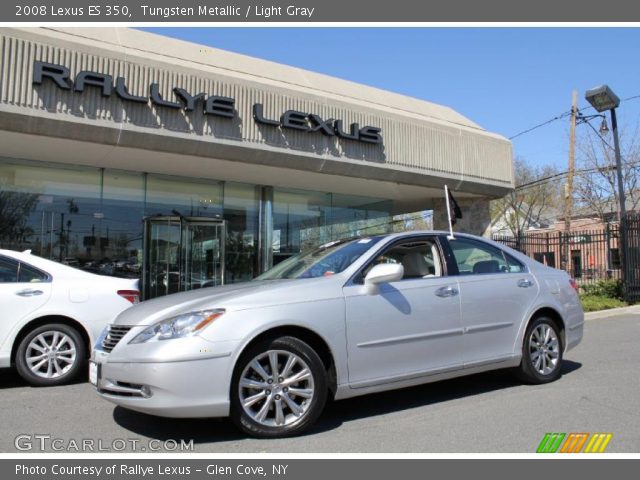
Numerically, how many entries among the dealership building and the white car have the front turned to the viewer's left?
1

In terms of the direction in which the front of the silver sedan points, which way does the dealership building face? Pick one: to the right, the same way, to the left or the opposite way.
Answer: to the left

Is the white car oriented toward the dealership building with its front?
no

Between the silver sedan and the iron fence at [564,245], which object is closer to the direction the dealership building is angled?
the silver sedan

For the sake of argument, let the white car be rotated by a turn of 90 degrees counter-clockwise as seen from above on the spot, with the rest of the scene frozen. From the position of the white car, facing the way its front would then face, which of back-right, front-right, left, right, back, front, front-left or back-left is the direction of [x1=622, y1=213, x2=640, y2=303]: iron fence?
left

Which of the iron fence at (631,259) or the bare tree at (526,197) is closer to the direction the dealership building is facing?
the iron fence

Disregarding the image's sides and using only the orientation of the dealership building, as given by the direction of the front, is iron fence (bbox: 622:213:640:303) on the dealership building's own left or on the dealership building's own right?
on the dealership building's own left

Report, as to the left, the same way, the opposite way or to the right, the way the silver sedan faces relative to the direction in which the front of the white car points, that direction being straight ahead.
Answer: the same way

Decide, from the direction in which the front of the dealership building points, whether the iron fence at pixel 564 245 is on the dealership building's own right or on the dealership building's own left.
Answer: on the dealership building's own left

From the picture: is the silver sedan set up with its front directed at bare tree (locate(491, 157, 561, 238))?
no

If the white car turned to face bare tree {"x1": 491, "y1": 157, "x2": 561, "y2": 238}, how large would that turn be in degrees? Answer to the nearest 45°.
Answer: approximately 135° to its right

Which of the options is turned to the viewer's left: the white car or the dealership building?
the white car

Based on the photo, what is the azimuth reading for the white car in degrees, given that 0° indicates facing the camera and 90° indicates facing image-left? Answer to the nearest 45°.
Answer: approximately 90°

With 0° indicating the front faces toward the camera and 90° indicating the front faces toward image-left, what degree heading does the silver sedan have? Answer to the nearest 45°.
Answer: approximately 45°

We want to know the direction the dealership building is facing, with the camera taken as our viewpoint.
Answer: facing the viewer and to the right of the viewer
